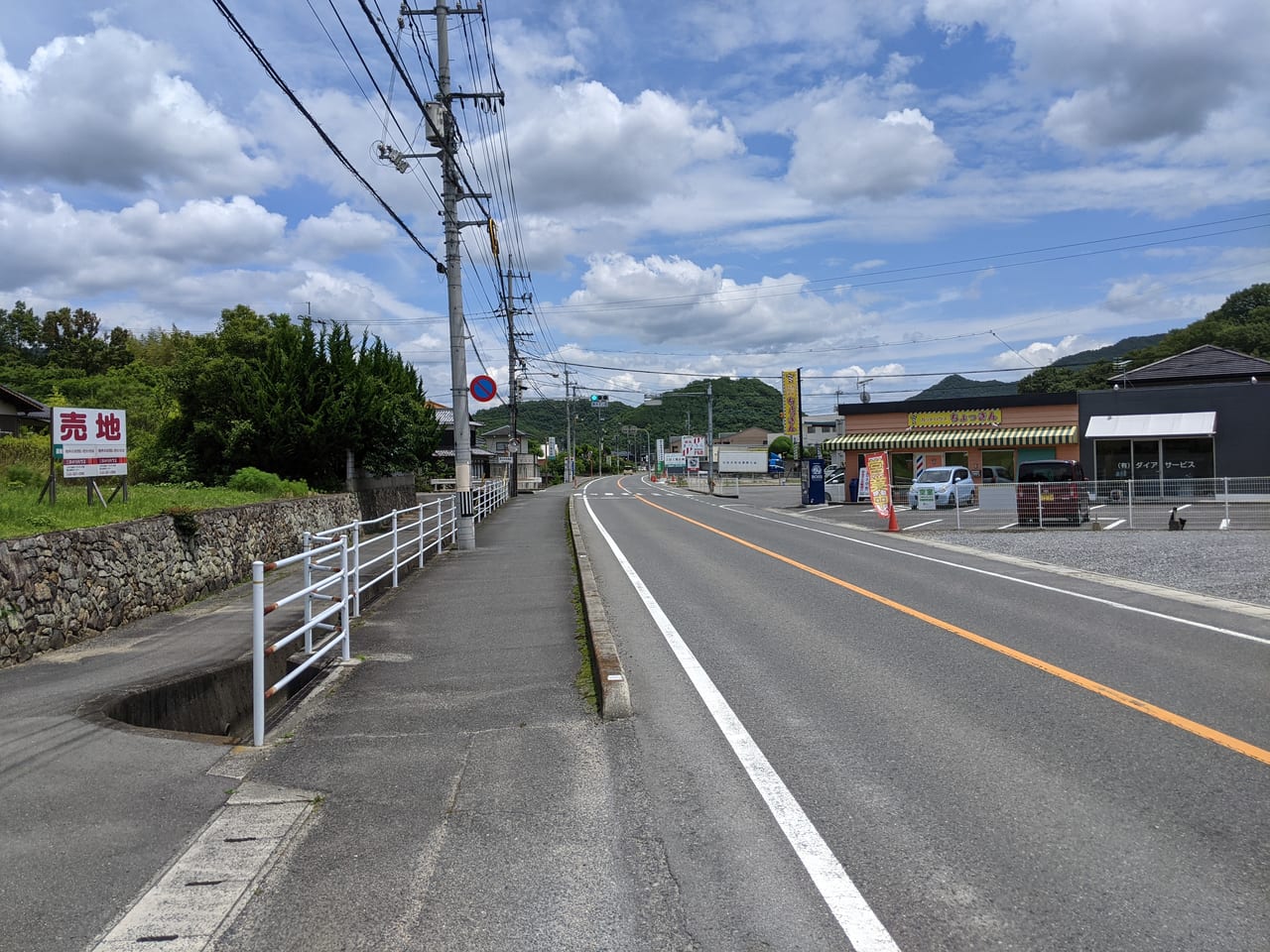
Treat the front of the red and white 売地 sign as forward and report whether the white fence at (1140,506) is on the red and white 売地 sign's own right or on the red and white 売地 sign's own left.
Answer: on the red and white 売地 sign's own left

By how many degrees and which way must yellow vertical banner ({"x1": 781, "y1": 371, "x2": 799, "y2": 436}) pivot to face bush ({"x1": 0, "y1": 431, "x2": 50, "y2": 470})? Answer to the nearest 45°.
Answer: approximately 45° to its right

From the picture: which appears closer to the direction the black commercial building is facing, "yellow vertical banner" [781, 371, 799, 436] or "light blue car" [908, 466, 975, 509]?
the light blue car

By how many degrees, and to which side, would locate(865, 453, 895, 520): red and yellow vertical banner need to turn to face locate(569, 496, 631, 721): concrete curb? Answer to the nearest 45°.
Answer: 0° — it already faces it

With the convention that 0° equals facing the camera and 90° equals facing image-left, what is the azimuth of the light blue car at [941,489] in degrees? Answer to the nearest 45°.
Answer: approximately 45°

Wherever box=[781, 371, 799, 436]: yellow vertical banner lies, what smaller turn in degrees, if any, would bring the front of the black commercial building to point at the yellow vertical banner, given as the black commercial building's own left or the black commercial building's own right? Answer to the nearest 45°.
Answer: approximately 90° to the black commercial building's own right

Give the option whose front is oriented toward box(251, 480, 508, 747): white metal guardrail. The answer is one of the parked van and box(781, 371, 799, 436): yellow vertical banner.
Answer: the yellow vertical banner

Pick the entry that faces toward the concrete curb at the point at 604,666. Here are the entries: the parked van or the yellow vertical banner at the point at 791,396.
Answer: the yellow vertical banner
